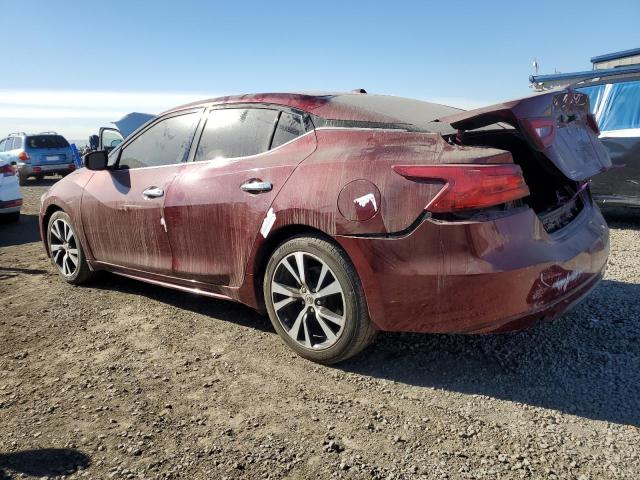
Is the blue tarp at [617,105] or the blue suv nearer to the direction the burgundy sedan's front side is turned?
the blue suv

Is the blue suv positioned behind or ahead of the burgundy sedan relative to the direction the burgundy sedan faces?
ahead

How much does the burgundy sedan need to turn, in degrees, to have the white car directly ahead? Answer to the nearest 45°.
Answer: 0° — it already faces it

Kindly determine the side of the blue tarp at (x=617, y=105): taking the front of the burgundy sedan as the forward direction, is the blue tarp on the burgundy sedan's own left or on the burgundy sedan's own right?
on the burgundy sedan's own right

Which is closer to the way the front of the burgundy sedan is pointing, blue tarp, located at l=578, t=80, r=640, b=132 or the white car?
the white car

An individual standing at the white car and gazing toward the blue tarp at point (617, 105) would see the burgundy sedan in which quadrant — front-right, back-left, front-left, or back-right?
front-right

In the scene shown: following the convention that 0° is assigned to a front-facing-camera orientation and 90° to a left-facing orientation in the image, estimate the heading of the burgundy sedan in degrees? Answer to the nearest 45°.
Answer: approximately 135°
